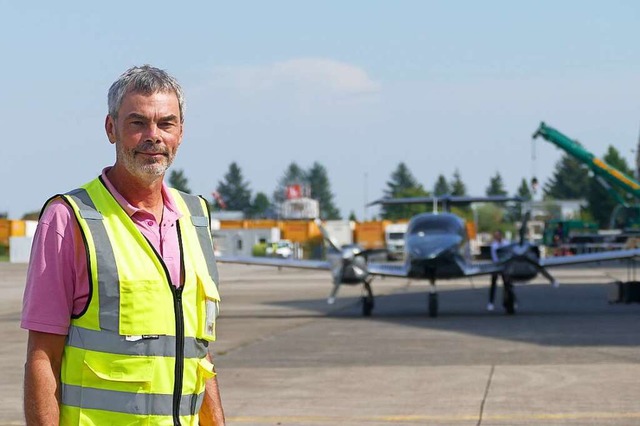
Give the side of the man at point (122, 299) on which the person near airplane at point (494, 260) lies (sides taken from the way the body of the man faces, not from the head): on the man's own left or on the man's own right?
on the man's own left

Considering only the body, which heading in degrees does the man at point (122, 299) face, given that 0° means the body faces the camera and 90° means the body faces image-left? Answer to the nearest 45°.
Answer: approximately 315°
